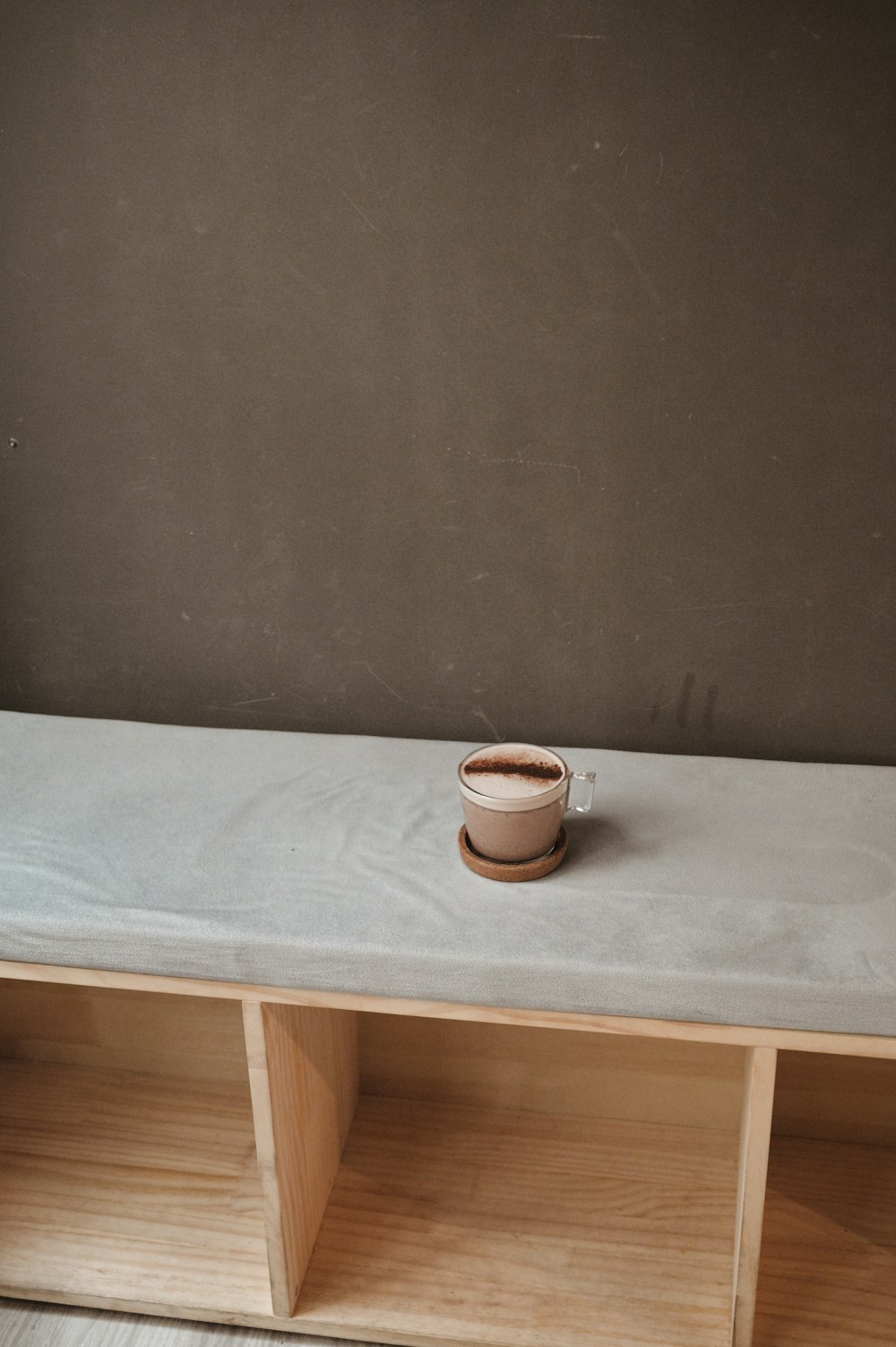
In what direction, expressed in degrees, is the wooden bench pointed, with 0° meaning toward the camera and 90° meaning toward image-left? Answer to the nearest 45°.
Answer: approximately 0°
